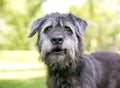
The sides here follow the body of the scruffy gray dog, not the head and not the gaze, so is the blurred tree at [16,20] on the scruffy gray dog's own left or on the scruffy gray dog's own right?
on the scruffy gray dog's own right

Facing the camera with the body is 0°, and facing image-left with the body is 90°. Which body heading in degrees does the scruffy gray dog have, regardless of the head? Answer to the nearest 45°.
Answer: approximately 45°

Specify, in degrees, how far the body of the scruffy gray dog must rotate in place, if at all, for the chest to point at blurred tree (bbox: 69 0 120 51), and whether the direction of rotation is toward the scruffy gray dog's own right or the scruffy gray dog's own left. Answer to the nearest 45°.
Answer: approximately 135° to the scruffy gray dog's own right
